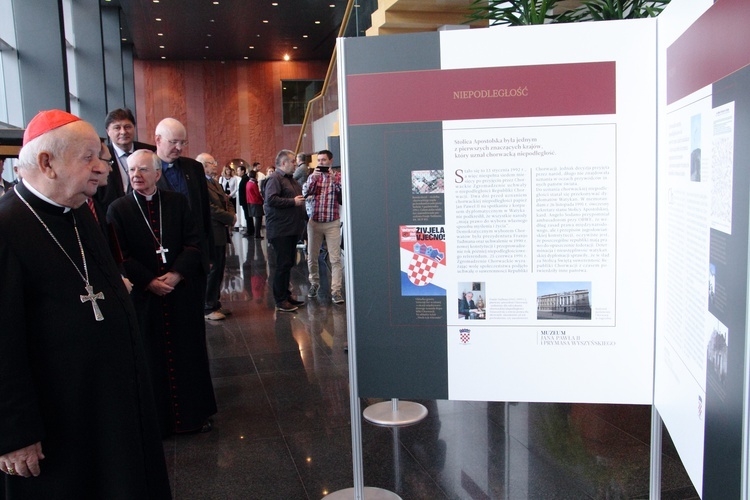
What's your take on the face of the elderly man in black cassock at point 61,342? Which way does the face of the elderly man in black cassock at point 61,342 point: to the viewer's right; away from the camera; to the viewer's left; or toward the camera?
to the viewer's right

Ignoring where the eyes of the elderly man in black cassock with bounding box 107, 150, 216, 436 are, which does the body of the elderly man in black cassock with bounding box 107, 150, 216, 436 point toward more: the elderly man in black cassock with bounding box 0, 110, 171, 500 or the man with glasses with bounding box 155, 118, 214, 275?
the elderly man in black cassock

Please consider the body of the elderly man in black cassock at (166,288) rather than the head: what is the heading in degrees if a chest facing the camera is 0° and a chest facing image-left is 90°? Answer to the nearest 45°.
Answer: approximately 0°

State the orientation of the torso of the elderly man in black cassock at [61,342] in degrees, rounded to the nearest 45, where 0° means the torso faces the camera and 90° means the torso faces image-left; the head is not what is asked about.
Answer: approximately 315°

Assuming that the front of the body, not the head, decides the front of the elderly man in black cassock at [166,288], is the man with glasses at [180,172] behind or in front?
behind
